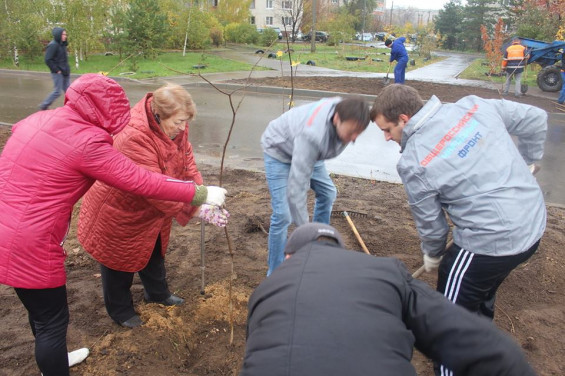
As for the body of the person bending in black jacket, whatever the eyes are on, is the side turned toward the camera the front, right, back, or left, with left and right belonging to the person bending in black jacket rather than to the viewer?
back

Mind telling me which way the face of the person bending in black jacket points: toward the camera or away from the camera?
away from the camera

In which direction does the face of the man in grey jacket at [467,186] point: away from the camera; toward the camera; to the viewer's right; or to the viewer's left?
to the viewer's left

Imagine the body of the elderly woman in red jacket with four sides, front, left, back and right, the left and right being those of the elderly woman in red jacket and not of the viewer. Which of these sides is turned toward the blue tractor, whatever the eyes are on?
left

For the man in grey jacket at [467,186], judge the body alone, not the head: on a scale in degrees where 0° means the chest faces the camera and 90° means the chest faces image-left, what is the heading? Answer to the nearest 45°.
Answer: approximately 135°

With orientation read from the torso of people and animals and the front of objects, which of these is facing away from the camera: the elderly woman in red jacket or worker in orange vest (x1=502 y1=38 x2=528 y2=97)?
the worker in orange vest

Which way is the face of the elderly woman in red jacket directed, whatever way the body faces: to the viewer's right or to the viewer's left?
to the viewer's right

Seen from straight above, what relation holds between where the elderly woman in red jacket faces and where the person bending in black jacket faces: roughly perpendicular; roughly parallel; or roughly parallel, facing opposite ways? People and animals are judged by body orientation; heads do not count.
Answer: roughly perpendicular

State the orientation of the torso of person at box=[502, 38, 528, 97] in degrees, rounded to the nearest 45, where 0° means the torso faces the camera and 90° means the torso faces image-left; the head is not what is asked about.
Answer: approximately 180°

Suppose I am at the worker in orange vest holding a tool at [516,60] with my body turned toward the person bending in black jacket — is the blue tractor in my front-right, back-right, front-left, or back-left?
back-left

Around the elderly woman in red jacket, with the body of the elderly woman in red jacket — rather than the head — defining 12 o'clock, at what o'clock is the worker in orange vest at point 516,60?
The worker in orange vest is roughly at 9 o'clock from the elderly woman in red jacket.

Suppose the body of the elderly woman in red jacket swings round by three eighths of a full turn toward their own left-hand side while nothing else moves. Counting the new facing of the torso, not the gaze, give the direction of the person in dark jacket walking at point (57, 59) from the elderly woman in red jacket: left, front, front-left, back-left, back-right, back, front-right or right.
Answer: front

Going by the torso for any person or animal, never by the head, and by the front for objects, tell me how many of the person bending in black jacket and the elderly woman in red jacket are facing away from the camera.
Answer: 1
